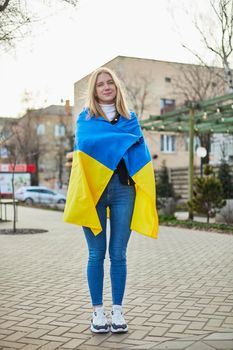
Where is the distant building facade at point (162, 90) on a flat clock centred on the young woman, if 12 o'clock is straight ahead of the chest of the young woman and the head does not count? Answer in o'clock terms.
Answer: The distant building facade is roughly at 6 o'clock from the young woman.

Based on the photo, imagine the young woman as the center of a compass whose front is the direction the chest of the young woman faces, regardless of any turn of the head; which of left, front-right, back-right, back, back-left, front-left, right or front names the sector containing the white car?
back

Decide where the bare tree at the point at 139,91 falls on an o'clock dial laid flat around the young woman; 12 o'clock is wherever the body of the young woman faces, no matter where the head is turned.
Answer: The bare tree is roughly at 6 o'clock from the young woman.

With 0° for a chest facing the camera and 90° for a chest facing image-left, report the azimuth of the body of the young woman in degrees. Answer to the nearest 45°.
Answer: approximately 0°

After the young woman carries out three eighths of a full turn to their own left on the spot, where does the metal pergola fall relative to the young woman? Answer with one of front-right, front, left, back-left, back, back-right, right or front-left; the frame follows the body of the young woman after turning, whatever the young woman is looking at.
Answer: front-left

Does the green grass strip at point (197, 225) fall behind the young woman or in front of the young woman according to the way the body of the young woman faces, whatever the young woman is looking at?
behind
